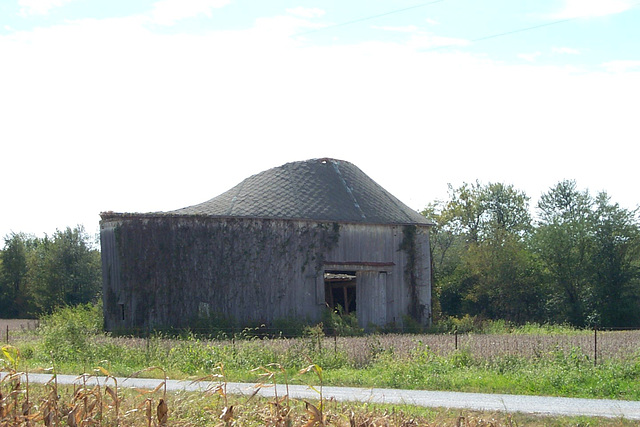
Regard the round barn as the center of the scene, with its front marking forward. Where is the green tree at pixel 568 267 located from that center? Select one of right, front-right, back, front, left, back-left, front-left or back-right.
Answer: back-left

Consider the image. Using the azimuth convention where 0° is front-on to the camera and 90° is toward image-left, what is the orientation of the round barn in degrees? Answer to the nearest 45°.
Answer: approximately 0°
